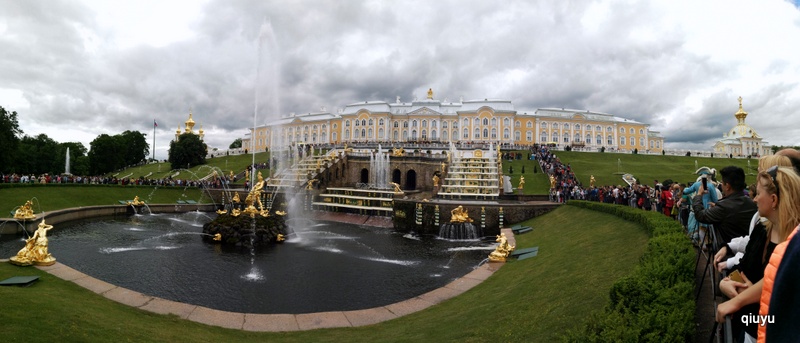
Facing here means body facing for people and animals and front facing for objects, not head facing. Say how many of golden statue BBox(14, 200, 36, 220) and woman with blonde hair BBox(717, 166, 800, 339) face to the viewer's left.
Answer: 1

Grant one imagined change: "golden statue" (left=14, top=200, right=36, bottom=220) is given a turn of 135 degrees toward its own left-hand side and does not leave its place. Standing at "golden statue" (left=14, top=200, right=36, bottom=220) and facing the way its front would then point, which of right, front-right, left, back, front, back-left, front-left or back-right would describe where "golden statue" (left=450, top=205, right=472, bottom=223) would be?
back

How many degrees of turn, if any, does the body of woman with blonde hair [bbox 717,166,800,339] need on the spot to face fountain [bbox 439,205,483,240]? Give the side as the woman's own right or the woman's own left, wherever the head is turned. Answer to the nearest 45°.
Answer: approximately 45° to the woman's own right

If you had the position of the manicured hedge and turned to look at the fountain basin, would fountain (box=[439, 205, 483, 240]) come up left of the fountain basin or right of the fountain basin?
right

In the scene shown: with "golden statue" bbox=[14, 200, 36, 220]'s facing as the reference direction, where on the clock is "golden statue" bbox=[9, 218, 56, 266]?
"golden statue" bbox=[9, 218, 56, 266] is roughly at 3 o'clock from "golden statue" bbox=[14, 200, 36, 220].

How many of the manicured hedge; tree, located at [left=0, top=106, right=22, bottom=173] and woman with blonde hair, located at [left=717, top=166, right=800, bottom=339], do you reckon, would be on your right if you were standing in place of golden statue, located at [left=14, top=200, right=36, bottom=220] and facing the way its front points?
2

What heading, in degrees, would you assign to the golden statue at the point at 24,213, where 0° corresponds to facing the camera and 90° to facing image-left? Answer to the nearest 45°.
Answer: approximately 270°

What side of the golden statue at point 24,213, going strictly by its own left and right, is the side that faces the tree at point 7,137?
left

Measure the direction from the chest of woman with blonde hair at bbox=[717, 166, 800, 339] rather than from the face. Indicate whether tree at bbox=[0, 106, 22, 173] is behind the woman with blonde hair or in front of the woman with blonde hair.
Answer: in front

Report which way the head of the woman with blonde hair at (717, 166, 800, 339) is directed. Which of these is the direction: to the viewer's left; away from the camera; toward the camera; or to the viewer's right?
to the viewer's left

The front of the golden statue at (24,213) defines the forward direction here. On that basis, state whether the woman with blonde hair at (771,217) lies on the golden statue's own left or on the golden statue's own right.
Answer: on the golden statue's own right

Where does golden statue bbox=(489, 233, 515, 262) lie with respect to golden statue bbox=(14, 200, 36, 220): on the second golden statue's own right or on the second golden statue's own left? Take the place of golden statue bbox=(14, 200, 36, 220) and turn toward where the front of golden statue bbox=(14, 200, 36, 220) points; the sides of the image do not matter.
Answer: on the second golden statue's own right

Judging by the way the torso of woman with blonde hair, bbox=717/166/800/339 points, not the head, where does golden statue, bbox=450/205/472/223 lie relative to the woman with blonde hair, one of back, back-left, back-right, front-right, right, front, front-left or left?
front-right

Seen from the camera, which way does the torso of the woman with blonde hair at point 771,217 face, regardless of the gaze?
to the viewer's left
